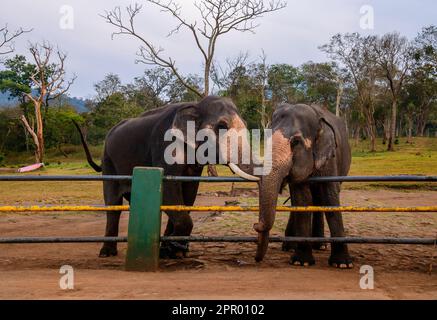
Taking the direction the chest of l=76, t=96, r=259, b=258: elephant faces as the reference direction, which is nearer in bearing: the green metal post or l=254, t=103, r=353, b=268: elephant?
the elephant

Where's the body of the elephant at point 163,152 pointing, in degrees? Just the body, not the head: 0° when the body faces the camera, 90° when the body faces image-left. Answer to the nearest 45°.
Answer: approximately 270°

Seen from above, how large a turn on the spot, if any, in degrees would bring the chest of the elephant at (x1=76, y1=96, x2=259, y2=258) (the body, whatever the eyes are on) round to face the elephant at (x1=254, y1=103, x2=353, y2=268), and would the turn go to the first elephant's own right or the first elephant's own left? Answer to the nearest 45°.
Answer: approximately 45° to the first elephant's own right

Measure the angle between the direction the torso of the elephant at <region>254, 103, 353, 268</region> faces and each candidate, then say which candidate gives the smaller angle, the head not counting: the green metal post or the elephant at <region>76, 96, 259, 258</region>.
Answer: the green metal post

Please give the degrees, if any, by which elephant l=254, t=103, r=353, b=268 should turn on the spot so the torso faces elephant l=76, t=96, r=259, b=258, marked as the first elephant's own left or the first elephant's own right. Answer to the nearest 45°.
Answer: approximately 90° to the first elephant's own right

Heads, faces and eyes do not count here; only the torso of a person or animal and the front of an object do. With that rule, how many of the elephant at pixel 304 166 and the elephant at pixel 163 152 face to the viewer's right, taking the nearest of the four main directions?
1

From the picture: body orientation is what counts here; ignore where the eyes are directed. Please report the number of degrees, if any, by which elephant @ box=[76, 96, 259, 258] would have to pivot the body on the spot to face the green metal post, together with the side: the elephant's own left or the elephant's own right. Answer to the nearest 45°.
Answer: approximately 90° to the elephant's own right

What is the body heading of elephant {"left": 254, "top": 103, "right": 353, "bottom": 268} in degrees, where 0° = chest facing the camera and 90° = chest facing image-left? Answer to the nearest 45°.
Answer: approximately 45°
